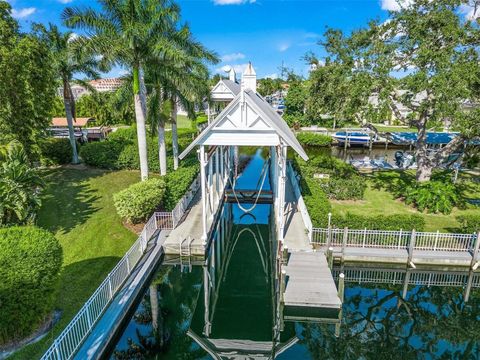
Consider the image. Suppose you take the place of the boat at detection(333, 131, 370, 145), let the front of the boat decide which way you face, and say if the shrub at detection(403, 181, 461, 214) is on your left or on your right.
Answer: on your left

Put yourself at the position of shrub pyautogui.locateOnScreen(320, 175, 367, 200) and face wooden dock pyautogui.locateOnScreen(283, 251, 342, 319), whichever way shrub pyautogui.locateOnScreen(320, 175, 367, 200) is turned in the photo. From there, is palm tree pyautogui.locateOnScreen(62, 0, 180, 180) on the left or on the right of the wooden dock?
right

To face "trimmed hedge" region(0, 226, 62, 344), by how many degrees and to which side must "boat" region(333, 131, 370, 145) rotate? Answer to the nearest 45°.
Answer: approximately 90° to its left

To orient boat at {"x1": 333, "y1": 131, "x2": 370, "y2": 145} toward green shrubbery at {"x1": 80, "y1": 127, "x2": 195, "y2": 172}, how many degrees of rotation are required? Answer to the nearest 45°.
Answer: approximately 45° to its left

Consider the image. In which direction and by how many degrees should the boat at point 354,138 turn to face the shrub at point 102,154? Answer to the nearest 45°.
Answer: approximately 45° to its left

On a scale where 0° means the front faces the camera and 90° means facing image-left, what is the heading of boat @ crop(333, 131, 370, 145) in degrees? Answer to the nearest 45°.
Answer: approximately 90°

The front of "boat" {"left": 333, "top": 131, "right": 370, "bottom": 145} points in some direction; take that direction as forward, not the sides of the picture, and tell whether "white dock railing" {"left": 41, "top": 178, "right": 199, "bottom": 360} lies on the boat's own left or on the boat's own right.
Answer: on the boat's own left

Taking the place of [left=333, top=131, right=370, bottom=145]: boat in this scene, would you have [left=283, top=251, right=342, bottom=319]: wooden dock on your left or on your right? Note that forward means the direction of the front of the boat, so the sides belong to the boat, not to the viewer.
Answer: on your left
